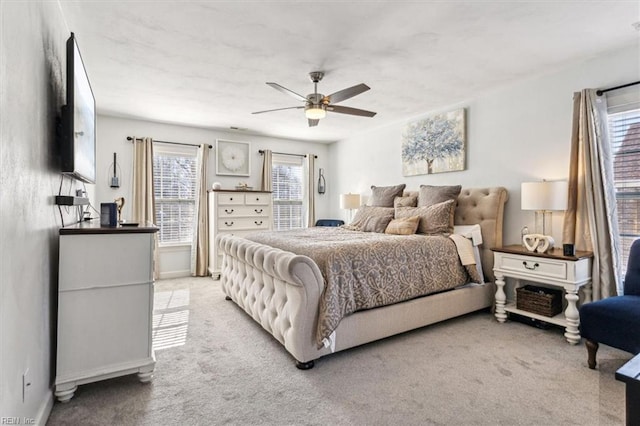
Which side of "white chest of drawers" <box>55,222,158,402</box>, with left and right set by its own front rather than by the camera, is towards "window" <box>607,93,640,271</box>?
front

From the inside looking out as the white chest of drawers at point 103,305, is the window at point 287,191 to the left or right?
on its left

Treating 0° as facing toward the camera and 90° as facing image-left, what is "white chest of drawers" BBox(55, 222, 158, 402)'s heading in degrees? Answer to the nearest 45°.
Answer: approximately 270°

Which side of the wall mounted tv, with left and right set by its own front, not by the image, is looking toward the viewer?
right

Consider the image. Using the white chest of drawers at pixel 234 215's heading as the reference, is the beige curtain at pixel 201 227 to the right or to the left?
on its right

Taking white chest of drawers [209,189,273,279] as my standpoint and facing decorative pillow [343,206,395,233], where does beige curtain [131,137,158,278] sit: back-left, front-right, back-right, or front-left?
back-right

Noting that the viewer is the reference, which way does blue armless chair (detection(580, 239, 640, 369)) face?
facing the viewer and to the left of the viewer

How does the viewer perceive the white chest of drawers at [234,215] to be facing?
facing the viewer

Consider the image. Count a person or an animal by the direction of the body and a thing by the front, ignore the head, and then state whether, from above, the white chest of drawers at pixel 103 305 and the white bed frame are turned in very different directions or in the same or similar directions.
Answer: very different directions

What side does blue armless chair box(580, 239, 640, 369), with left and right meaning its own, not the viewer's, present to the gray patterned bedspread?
front

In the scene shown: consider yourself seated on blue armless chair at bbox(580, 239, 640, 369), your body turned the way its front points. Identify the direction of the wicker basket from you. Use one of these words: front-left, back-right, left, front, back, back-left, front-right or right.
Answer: right

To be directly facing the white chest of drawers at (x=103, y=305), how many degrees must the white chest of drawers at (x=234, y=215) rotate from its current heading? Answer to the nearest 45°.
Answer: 0° — it already faces it

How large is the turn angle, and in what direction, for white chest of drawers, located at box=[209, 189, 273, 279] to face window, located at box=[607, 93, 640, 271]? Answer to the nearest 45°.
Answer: approximately 45° to its left
